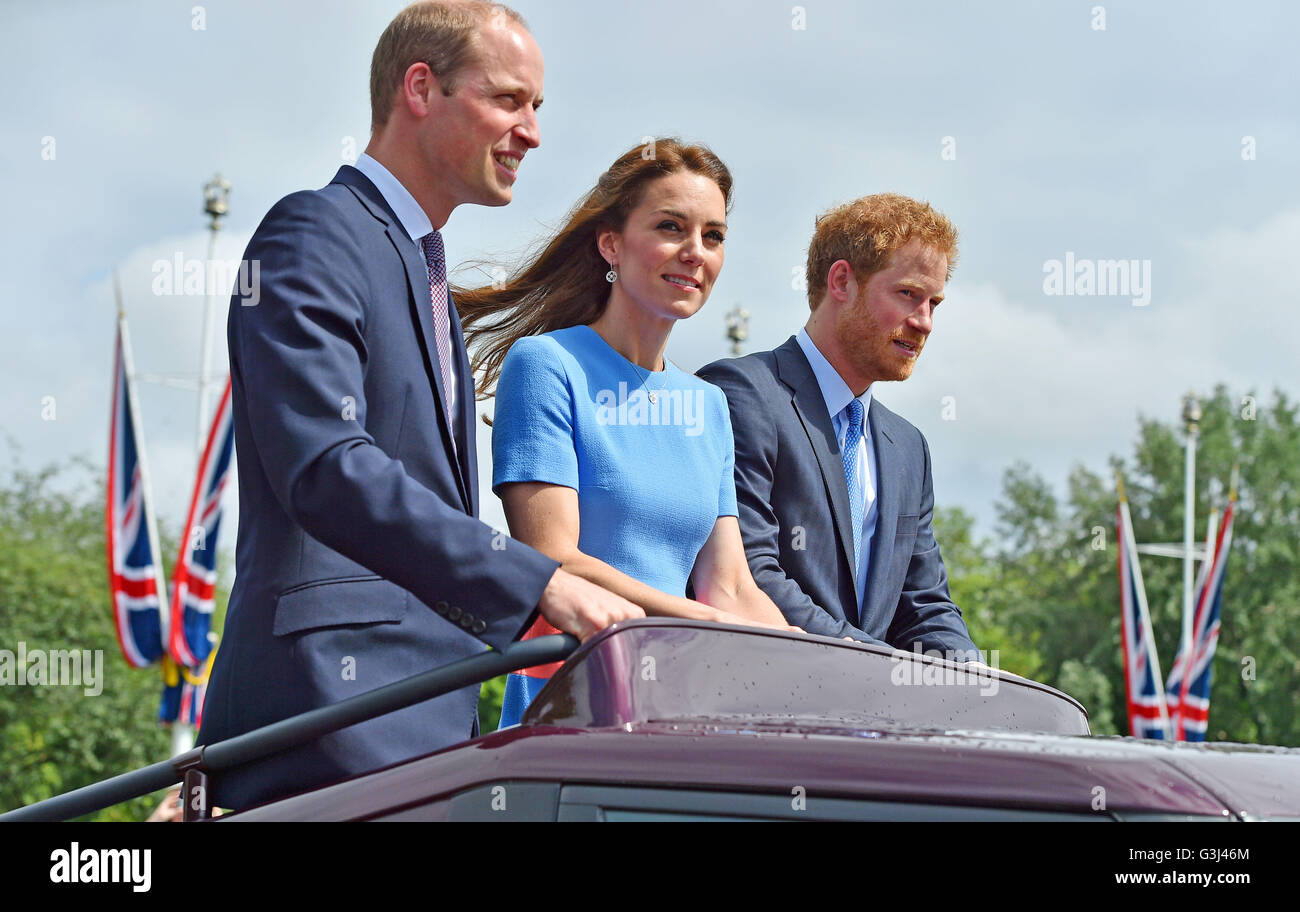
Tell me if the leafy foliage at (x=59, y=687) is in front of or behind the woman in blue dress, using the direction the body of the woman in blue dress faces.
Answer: behind

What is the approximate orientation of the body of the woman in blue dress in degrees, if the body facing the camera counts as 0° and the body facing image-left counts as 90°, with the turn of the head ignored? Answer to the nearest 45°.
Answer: approximately 315°

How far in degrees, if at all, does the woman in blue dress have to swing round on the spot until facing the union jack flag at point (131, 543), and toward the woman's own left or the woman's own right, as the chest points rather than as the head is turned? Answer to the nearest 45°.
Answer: approximately 135° to the woman's own left

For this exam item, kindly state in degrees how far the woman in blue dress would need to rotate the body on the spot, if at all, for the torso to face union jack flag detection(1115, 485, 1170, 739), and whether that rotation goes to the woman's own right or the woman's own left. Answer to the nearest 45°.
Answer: approximately 135° to the woman's own left

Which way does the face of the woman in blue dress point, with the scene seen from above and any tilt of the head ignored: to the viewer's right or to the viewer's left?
to the viewer's right

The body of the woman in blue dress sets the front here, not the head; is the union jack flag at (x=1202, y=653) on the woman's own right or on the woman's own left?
on the woman's own left

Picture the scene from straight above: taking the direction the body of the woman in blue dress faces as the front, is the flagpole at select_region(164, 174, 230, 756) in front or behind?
behind
